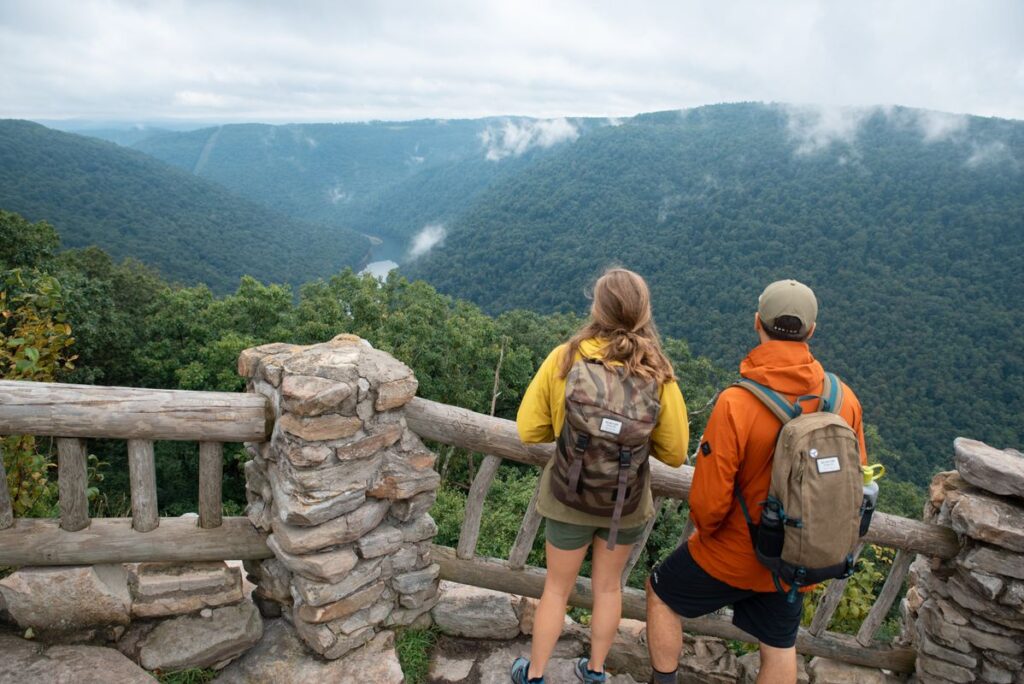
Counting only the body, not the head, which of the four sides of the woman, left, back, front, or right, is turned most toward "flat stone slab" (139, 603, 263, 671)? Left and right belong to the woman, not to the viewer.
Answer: left

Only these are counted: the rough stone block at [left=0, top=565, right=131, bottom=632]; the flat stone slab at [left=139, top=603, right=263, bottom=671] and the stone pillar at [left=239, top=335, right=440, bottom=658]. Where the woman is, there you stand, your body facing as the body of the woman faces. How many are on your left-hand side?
3

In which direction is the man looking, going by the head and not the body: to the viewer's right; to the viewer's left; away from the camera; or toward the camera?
away from the camera

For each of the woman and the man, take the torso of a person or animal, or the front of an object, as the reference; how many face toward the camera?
0

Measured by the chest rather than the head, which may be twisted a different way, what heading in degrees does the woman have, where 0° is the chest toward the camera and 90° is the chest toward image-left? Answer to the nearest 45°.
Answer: approximately 180°

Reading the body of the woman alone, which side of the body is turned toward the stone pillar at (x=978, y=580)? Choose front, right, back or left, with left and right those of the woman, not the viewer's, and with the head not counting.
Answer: right

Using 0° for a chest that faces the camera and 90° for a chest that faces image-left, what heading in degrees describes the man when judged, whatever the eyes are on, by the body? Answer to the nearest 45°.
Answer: approximately 135°

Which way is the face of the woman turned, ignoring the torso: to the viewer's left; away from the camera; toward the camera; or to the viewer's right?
away from the camera

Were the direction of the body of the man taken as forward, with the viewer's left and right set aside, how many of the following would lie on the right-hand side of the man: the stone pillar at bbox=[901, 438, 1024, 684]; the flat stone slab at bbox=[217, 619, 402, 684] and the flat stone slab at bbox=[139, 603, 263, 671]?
1
